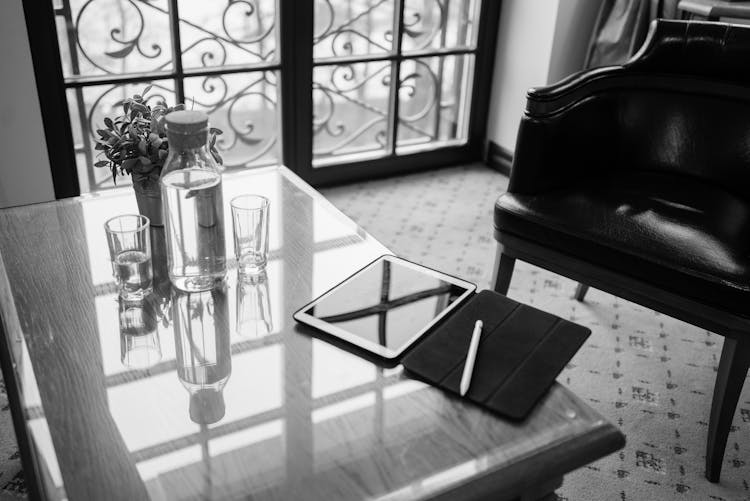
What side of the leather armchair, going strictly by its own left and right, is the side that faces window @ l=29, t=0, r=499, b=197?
right

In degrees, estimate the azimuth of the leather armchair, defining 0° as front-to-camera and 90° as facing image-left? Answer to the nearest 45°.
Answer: approximately 45°

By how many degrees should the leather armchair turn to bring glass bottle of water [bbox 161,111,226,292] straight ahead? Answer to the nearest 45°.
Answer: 0° — it already faces it

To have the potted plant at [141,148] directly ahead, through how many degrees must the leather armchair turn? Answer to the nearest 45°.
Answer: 0° — it already faces it

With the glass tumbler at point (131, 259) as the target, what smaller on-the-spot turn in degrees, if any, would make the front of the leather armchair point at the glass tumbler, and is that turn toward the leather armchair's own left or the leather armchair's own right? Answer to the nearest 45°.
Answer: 0° — it already faces it

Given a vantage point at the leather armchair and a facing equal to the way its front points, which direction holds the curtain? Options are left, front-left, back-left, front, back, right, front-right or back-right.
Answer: back-right

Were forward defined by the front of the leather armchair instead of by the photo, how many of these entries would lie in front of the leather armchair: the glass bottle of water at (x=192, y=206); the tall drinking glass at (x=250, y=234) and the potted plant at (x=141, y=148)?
3

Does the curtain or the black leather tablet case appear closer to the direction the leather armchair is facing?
the black leather tablet case

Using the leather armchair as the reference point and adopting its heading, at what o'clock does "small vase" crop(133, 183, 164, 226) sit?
The small vase is roughly at 12 o'clock from the leather armchair.
